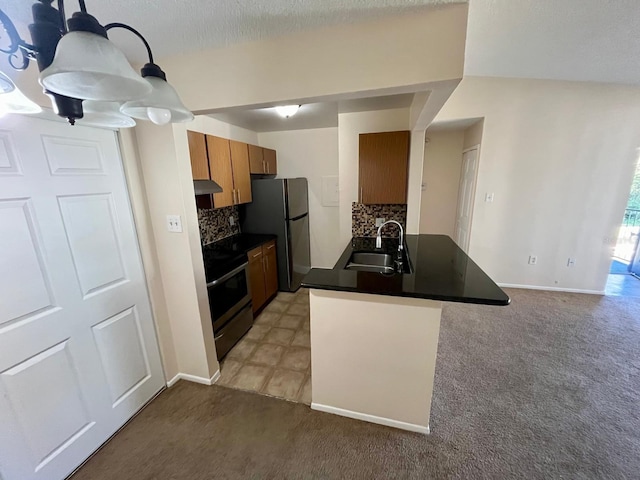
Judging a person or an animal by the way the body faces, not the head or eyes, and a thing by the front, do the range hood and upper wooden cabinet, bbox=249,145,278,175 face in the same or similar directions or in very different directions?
same or similar directions

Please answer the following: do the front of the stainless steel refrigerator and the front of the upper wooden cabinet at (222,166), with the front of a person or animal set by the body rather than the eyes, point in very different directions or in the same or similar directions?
same or similar directions

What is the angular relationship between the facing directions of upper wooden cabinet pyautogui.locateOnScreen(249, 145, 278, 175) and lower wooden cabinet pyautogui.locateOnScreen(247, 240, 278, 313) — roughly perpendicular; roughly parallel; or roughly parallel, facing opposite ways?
roughly parallel

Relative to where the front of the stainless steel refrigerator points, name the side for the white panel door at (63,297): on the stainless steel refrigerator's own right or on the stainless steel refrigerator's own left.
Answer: on the stainless steel refrigerator's own right

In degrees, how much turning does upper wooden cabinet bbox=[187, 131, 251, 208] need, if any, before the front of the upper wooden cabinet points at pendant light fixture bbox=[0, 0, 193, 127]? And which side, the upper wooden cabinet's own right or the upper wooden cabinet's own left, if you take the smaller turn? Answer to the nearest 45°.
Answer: approximately 45° to the upper wooden cabinet's own right

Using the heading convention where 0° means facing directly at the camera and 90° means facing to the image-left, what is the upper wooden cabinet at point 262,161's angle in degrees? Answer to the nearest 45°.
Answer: approximately 315°

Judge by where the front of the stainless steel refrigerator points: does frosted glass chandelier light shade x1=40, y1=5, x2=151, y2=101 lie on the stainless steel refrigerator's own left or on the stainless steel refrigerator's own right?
on the stainless steel refrigerator's own right

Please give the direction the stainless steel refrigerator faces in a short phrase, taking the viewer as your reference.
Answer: facing the viewer and to the right of the viewer

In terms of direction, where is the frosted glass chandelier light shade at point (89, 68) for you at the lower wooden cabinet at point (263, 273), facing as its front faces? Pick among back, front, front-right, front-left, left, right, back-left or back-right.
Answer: front-right

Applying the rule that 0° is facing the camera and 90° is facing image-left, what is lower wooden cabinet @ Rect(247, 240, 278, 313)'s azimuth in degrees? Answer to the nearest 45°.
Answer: approximately 315°

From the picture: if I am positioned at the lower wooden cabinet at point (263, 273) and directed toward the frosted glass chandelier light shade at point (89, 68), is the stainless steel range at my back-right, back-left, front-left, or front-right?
front-right

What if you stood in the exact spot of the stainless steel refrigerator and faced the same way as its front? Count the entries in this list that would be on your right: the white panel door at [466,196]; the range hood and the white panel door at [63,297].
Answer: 2

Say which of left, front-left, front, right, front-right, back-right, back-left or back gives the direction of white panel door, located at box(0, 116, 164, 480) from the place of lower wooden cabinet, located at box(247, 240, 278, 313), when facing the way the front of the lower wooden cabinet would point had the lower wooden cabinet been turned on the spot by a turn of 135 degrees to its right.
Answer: front-left

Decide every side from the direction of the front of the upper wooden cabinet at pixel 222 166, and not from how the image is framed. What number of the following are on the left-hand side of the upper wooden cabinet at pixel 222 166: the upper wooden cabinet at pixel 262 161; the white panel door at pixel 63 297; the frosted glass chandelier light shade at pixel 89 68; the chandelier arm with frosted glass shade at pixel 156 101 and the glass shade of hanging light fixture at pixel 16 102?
1

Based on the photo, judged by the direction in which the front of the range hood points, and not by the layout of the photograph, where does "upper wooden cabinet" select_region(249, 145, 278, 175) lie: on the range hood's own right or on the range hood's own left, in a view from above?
on the range hood's own left
